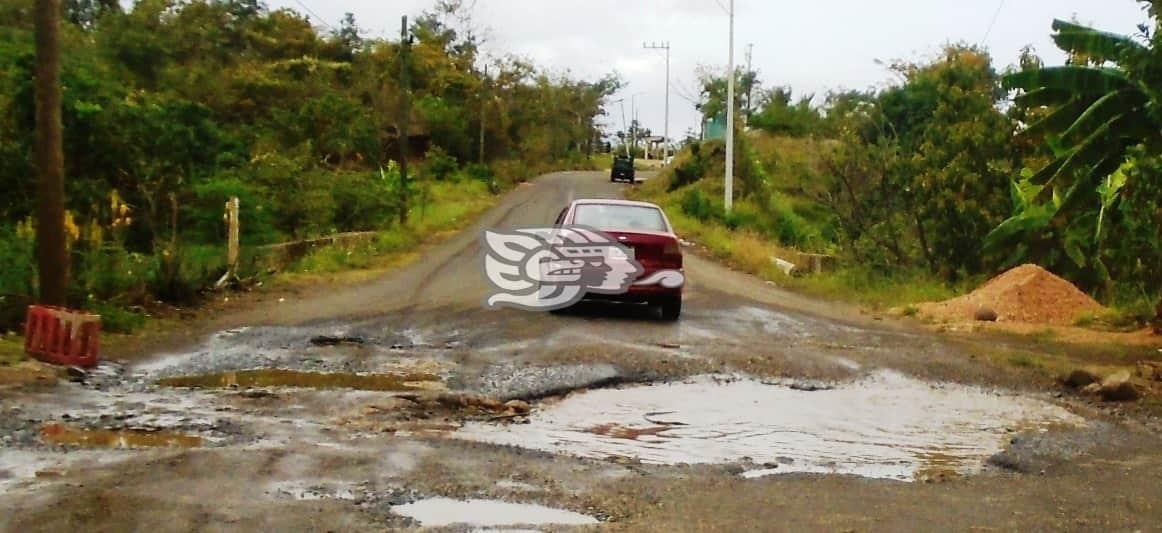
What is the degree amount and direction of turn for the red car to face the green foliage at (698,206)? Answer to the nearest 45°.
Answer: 0° — it already faces it

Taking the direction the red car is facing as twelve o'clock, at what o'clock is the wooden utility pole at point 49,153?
The wooden utility pole is roughly at 8 o'clock from the red car.

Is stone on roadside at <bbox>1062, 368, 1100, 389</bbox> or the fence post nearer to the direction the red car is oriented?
the fence post

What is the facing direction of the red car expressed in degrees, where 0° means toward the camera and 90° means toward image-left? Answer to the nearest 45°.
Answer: approximately 180°

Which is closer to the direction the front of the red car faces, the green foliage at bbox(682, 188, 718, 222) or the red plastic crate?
the green foliage

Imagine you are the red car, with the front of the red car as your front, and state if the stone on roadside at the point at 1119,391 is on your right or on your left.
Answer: on your right

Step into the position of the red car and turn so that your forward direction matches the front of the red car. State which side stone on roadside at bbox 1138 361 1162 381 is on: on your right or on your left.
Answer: on your right

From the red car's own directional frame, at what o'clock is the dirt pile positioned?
The dirt pile is roughly at 2 o'clock from the red car.

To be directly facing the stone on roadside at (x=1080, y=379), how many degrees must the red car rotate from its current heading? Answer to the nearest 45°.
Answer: approximately 135° to its right

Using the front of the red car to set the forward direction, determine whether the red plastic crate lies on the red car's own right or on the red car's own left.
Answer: on the red car's own left

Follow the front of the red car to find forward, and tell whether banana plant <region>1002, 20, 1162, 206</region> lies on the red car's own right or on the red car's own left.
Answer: on the red car's own right
